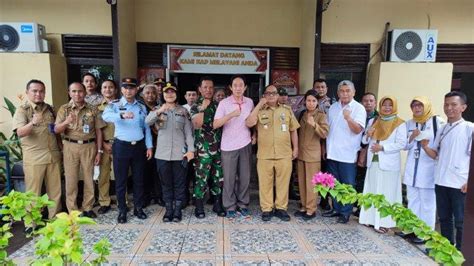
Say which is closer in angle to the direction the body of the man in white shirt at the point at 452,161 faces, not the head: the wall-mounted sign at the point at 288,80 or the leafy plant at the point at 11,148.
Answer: the leafy plant

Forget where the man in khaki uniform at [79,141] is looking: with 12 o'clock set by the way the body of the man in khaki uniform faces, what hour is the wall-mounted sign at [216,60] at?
The wall-mounted sign is roughly at 8 o'clock from the man in khaki uniform.

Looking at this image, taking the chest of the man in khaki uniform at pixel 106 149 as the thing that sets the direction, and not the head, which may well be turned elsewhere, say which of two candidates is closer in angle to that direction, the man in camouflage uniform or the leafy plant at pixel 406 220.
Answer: the leafy plant

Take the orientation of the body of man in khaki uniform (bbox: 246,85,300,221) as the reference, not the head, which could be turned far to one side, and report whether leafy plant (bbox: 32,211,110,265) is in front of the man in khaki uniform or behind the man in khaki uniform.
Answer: in front

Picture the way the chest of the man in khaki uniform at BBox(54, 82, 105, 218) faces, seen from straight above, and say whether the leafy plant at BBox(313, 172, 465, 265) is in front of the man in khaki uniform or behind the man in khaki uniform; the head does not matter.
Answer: in front

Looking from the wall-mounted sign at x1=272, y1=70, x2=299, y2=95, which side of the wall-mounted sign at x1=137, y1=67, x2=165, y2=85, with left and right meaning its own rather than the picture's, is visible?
left

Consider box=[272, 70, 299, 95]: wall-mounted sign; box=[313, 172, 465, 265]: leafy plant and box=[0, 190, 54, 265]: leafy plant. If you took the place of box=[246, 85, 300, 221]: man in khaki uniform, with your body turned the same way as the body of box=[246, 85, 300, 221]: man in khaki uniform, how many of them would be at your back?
1
